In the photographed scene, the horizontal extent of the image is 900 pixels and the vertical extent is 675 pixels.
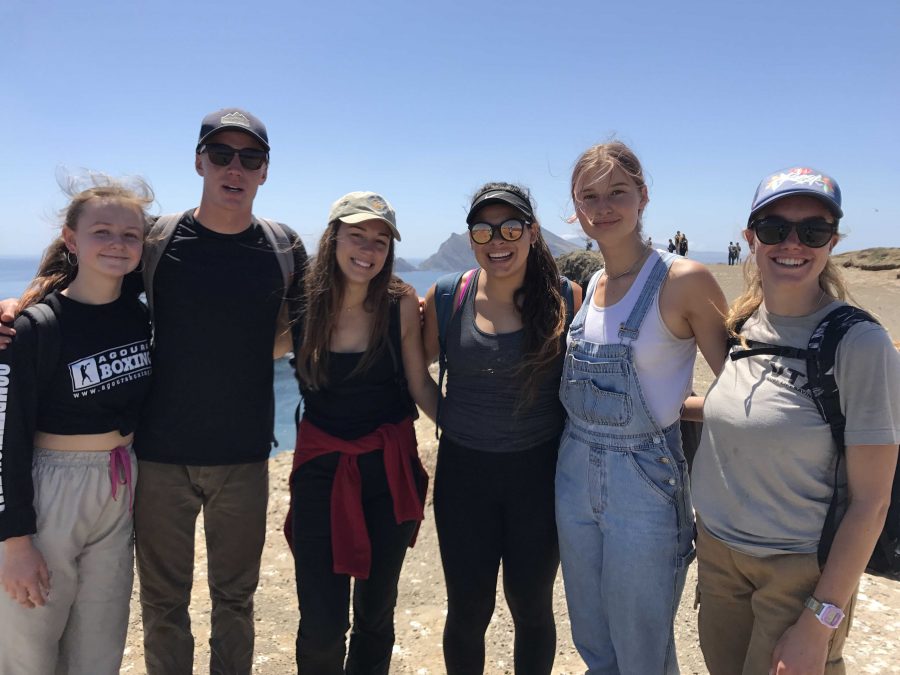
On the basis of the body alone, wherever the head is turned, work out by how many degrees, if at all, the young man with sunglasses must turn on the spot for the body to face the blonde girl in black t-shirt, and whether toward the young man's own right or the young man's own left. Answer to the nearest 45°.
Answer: approximately 45° to the young man's own right

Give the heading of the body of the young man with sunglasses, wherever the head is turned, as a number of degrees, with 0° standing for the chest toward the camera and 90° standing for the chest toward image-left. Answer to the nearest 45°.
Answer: approximately 0°

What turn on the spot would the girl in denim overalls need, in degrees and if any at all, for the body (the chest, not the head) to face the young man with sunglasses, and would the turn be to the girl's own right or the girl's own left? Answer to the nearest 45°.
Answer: approximately 45° to the girl's own right

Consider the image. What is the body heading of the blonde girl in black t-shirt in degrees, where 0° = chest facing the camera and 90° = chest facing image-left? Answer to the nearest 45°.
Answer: approximately 315°

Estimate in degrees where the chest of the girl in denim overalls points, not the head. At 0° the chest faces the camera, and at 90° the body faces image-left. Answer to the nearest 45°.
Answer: approximately 45°
